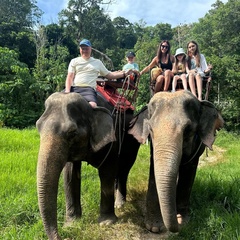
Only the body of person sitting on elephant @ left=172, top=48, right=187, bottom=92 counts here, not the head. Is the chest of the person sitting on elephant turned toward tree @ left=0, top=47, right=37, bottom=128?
no

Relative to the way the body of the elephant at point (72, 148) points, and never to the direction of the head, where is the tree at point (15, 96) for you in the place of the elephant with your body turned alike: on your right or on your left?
on your right

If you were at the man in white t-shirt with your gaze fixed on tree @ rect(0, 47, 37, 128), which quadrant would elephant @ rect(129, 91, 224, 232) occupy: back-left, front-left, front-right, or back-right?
back-right

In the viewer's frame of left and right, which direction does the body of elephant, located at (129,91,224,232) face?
facing the viewer

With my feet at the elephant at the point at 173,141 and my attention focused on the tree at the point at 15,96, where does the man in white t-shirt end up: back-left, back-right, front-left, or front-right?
front-left

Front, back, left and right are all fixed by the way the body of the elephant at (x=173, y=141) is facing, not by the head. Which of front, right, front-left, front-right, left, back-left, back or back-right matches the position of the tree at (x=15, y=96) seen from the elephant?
back-right

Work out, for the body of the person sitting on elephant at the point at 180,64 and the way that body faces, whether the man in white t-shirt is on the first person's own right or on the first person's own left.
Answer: on the first person's own right

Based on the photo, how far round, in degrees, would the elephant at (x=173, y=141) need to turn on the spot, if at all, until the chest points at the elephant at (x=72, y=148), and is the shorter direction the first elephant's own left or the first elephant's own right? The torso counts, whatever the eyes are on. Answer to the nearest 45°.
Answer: approximately 90° to the first elephant's own right

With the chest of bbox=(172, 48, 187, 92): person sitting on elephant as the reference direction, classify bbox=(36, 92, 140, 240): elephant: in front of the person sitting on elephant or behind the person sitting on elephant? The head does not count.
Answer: in front

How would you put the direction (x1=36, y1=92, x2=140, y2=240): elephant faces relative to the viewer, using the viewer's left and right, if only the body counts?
facing the viewer and to the left of the viewer
